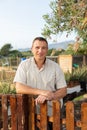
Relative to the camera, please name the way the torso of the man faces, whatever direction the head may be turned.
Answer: toward the camera

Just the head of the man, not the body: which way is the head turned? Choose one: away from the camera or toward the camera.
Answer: toward the camera

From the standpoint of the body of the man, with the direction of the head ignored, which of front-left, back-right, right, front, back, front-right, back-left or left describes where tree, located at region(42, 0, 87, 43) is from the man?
back
